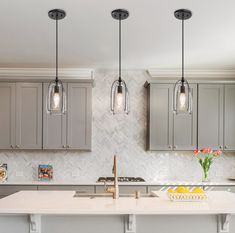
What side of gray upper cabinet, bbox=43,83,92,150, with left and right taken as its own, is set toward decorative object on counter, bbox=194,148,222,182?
left

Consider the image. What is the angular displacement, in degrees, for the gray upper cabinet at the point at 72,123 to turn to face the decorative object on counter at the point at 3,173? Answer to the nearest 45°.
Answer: approximately 90° to its right

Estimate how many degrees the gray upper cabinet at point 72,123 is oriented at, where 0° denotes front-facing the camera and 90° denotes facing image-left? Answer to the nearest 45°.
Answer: approximately 0°
